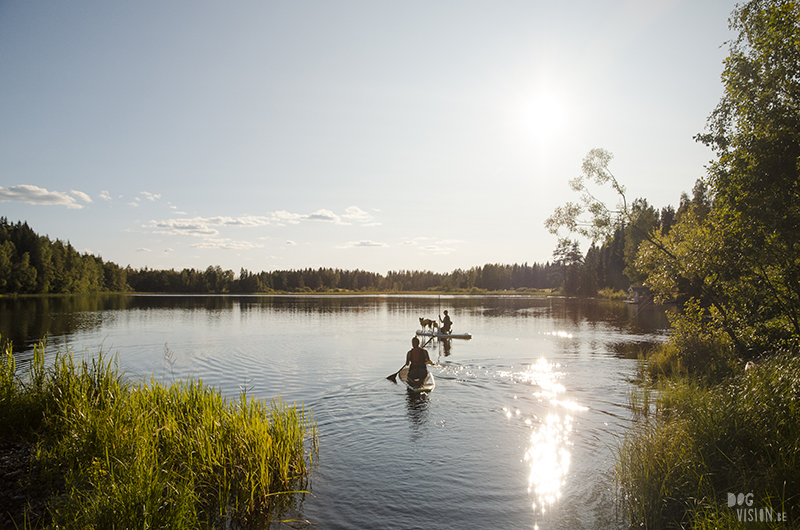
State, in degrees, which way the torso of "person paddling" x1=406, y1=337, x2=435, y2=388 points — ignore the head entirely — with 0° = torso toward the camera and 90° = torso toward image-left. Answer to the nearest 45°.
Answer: approximately 180°

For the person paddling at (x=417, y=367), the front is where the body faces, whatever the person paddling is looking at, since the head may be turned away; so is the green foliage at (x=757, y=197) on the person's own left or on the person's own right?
on the person's own right
